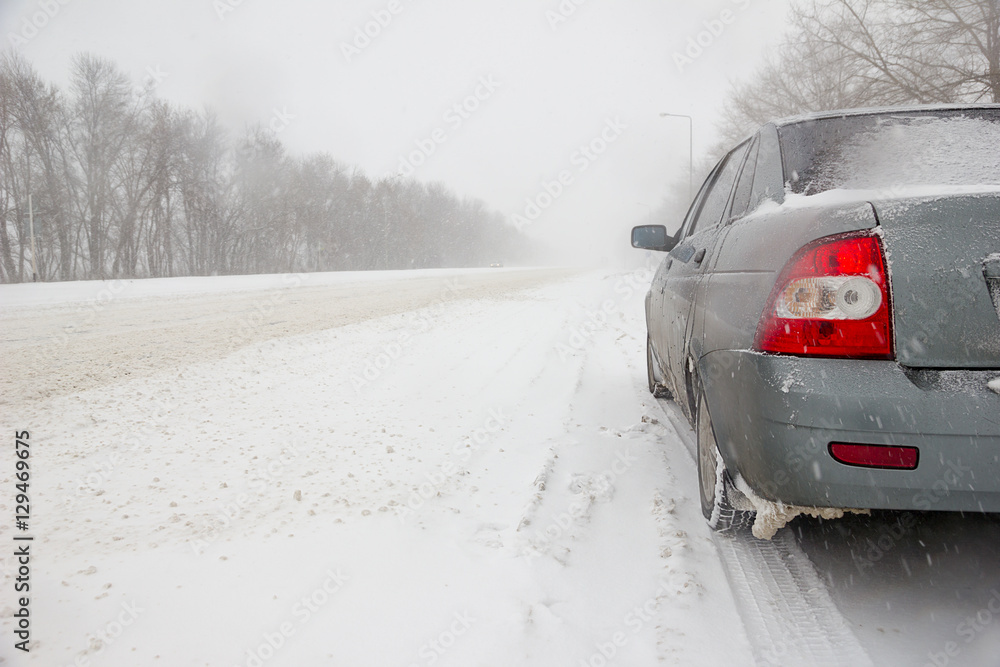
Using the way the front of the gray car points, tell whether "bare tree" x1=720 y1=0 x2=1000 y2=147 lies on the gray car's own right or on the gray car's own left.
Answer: on the gray car's own right

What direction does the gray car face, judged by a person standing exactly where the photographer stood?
facing away from the viewer and to the left of the viewer
